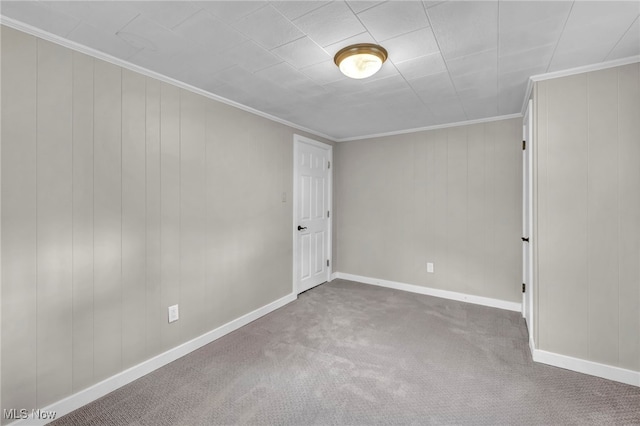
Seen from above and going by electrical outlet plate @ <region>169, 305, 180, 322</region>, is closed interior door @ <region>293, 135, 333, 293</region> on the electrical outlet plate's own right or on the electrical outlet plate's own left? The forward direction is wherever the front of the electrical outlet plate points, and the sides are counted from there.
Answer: on the electrical outlet plate's own left

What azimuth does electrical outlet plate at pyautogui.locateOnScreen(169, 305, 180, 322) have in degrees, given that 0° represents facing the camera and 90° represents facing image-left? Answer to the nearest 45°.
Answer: approximately 315°
